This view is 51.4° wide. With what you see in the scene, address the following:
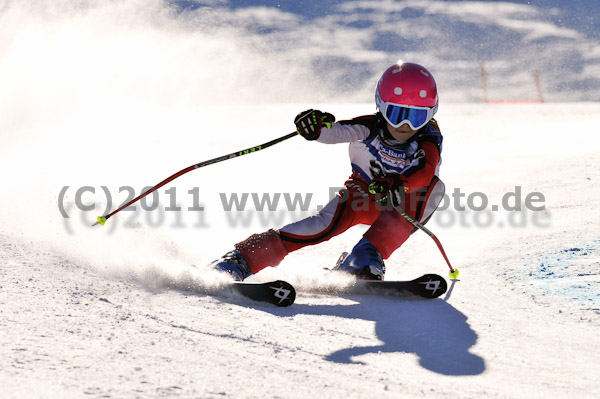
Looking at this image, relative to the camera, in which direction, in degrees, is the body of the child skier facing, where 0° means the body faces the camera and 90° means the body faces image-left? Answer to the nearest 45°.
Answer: approximately 0°

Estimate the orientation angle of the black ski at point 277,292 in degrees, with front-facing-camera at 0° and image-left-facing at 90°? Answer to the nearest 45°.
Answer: approximately 315°

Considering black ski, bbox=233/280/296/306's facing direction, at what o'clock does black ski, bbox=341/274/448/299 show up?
black ski, bbox=341/274/448/299 is roughly at 10 o'clock from black ski, bbox=233/280/296/306.
